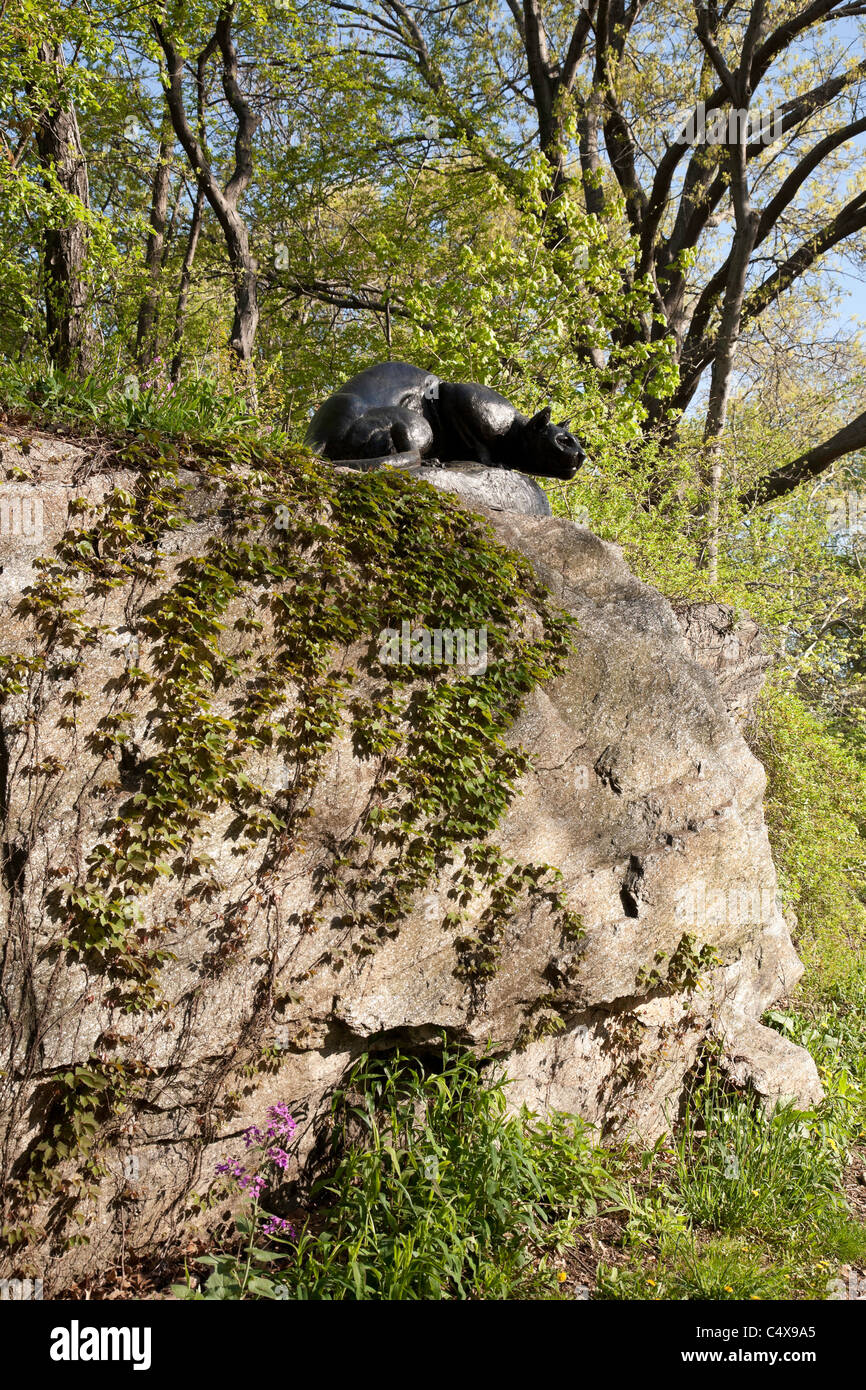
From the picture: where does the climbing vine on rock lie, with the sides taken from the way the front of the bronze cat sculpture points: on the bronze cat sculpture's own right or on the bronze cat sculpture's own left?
on the bronze cat sculpture's own right

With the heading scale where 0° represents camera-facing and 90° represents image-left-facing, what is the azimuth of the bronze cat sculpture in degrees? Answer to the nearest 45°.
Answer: approximately 270°
